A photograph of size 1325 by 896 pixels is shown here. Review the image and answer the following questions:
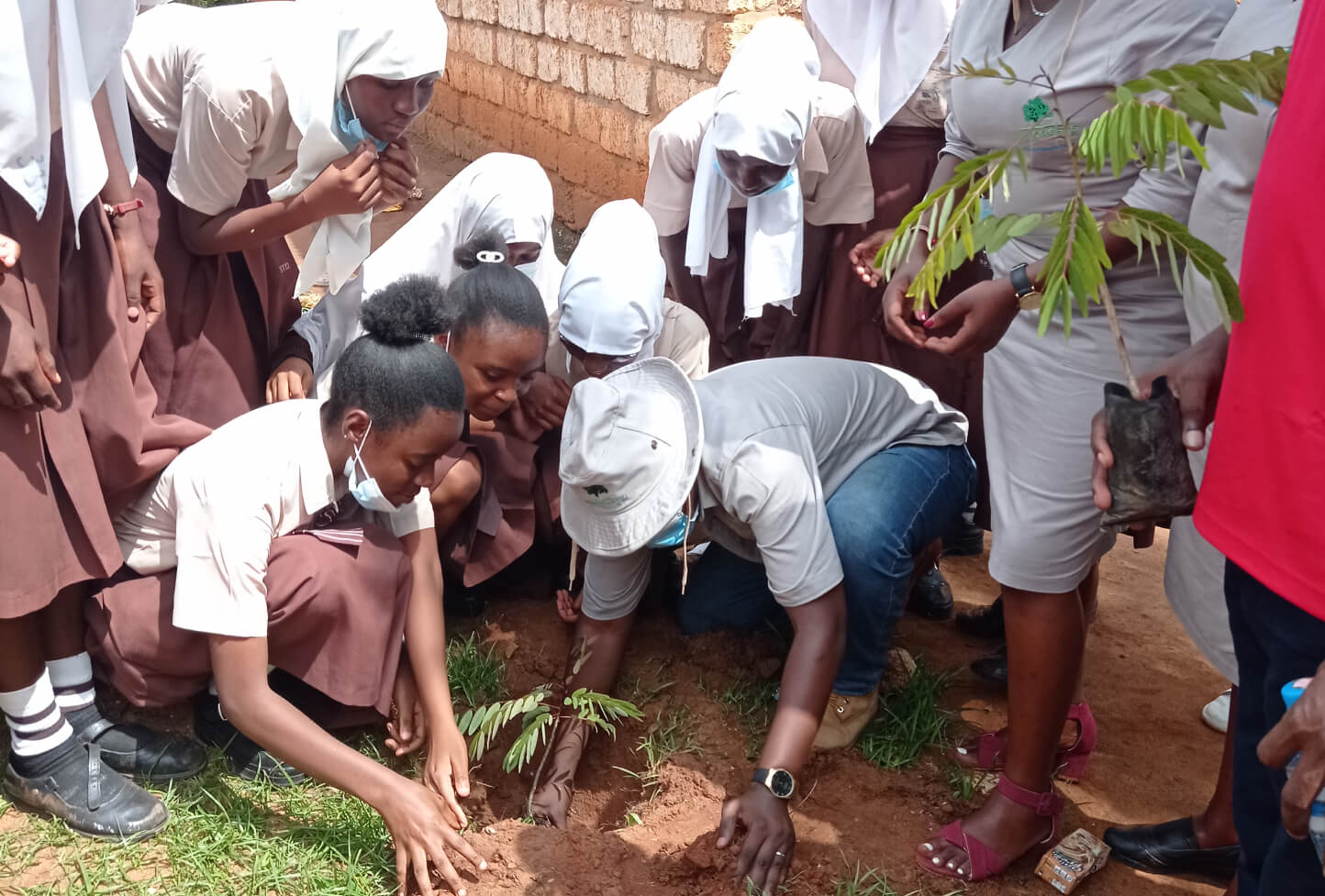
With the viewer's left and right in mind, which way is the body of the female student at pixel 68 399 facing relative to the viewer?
facing the viewer and to the right of the viewer

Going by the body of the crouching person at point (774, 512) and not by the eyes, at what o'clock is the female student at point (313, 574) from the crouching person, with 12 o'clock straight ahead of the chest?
The female student is roughly at 1 o'clock from the crouching person.

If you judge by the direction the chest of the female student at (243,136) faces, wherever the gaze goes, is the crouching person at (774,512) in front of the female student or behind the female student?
in front

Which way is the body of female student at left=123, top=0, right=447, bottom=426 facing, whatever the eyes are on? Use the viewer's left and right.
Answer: facing to the right of the viewer

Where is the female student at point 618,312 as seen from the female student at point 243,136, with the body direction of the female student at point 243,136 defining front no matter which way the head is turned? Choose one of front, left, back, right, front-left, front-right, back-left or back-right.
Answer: front

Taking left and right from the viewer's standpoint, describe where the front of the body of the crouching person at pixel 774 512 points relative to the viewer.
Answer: facing the viewer and to the left of the viewer

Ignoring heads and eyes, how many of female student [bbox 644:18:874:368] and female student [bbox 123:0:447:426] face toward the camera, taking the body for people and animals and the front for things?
1

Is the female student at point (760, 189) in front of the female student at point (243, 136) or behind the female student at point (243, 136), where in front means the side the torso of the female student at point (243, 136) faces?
in front

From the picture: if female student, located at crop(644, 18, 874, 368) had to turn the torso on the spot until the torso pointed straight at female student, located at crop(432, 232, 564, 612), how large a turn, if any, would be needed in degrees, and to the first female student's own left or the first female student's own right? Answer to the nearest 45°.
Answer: approximately 45° to the first female student's own right

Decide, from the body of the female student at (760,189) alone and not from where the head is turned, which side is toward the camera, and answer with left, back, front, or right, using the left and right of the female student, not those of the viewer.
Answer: front

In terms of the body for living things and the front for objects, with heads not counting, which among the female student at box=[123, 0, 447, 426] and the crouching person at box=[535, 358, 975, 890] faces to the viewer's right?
the female student

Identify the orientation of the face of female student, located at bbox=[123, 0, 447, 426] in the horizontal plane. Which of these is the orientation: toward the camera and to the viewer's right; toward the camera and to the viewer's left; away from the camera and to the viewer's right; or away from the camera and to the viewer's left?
toward the camera and to the viewer's right

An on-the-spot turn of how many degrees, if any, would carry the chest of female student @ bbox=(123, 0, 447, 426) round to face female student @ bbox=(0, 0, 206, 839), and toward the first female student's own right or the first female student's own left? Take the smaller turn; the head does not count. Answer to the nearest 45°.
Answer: approximately 135° to the first female student's own right

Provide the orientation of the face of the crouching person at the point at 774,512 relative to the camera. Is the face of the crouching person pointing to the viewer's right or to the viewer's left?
to the viewer's left

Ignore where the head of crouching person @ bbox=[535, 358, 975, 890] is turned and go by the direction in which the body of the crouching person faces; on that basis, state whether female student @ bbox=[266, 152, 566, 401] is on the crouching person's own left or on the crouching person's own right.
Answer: on the crouching person's own right

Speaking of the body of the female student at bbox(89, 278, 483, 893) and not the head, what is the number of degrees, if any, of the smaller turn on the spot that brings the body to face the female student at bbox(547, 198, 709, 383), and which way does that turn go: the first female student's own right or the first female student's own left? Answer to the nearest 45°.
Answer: approximately 90° to the first female student's own left
